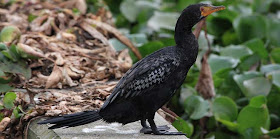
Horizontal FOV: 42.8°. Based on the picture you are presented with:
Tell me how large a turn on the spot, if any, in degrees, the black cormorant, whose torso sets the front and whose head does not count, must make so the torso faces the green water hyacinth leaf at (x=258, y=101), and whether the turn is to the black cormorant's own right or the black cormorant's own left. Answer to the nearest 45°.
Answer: approximately 45° to the black cormorant's own left

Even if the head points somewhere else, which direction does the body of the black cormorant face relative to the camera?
to the viewer's right

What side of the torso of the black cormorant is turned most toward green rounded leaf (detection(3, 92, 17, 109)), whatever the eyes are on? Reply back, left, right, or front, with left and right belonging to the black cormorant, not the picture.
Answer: back

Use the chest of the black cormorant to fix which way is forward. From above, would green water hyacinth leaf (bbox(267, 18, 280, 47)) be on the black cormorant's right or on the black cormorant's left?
on the black cormorant's left

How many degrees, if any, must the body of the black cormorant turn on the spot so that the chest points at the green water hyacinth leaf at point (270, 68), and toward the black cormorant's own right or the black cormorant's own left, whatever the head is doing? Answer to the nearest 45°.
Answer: approximately 45° to the black cormorant's own left

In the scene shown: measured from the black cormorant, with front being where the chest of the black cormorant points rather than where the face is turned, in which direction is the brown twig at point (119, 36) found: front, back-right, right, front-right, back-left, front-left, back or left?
left

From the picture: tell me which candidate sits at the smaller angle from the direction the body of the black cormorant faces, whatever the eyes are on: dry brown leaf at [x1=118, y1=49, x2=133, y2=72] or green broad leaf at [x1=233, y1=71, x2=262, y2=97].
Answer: the green broad leaf

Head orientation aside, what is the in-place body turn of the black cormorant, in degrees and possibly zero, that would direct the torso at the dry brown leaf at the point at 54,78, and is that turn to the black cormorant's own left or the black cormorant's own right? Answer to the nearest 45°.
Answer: approximately 135° to the black cormorant's own left

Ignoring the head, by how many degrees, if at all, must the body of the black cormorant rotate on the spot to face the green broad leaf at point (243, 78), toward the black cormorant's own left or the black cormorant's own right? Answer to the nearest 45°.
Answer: approximately 45° to the black cormorant's own left

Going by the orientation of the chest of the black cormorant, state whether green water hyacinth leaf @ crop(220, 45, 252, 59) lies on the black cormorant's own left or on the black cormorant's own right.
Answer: on the black cormorant's own left
